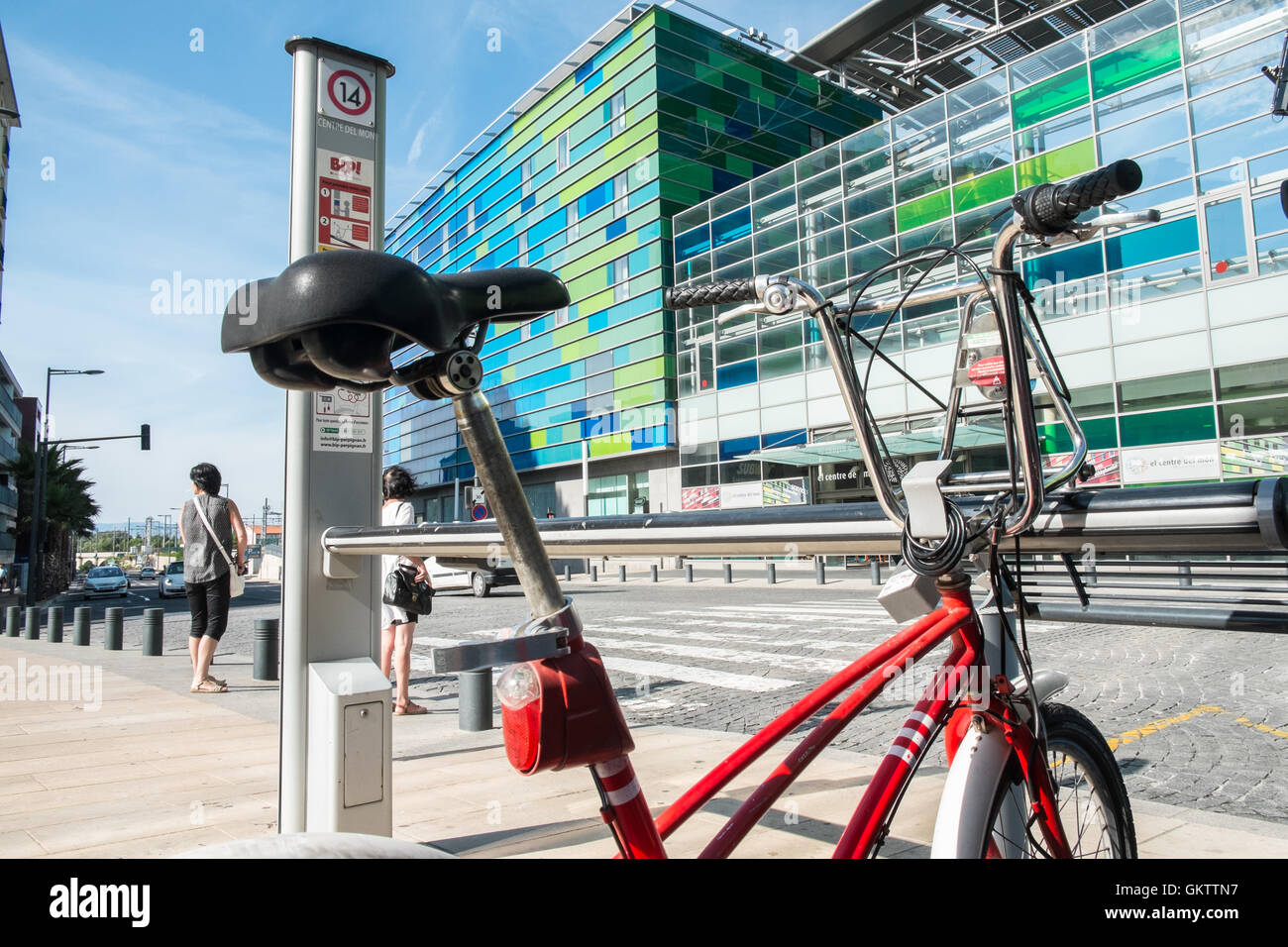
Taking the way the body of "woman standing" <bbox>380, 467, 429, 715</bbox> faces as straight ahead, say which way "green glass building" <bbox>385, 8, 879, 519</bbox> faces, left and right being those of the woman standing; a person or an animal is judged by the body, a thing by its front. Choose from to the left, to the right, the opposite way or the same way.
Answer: the opposite way

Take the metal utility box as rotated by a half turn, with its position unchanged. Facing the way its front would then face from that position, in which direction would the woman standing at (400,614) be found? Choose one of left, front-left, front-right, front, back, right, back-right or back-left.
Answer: front-right

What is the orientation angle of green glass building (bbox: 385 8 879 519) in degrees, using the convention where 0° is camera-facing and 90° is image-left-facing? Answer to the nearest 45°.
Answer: approximately 45°

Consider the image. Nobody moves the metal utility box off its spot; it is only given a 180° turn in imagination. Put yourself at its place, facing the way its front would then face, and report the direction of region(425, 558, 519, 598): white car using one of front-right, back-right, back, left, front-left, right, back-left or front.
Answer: front-right

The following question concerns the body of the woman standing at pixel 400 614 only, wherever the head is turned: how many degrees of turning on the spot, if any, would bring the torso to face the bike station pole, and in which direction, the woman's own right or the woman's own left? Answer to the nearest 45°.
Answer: approximately 135° to the woman's own right

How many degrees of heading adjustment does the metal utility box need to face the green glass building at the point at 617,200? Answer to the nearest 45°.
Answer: approximately 135° to its left

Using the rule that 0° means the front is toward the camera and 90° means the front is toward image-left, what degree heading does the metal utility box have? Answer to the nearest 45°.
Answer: approximately 315°

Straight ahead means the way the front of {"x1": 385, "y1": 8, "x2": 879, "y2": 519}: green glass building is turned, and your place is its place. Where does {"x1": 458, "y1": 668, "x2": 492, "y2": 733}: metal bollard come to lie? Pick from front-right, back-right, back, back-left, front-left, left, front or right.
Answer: front-left

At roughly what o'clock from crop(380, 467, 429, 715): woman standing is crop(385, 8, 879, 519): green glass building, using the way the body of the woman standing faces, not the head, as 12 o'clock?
The green glass building is roughly at 11 o'clock from the woman standing.

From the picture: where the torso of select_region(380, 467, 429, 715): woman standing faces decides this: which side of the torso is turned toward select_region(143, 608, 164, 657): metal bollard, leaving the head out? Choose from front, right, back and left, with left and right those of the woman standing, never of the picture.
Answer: left

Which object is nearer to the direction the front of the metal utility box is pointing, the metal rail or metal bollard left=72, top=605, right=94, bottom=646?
the metal rail
